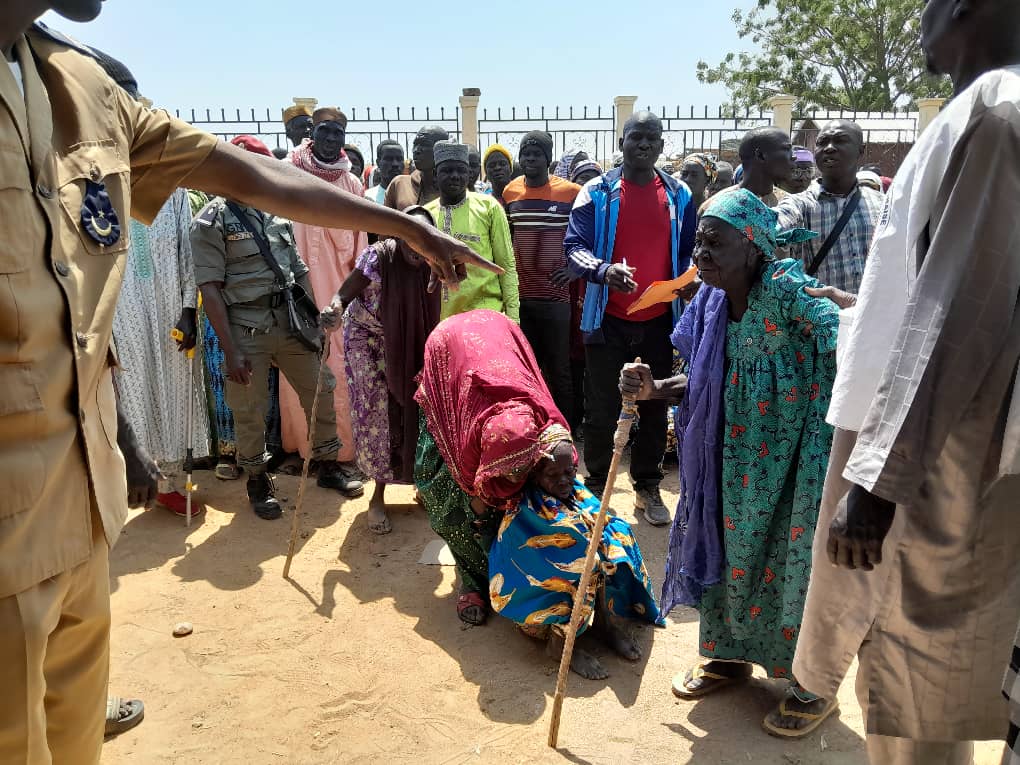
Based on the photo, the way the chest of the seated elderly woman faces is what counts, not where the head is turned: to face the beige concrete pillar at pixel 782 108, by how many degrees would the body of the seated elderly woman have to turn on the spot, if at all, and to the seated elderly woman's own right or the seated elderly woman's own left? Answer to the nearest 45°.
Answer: approximately 135° to the seated elderly woman's own left

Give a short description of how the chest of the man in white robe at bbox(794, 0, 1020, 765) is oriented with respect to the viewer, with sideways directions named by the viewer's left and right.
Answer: facing to the left of the viewer

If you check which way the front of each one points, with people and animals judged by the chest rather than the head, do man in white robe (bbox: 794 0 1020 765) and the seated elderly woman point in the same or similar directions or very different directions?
very different directions

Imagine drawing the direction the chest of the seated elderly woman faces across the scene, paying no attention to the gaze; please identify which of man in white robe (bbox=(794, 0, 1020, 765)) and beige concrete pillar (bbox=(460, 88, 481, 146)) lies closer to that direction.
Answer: the man in white robe

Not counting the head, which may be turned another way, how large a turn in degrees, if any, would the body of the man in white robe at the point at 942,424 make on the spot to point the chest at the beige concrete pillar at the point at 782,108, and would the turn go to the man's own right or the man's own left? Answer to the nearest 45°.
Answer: approximately 90° to the man's own right

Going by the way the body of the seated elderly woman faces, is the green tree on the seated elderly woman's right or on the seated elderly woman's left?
on the seated elderly woman's left

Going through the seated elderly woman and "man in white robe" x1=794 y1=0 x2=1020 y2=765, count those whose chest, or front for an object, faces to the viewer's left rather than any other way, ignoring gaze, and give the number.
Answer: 1

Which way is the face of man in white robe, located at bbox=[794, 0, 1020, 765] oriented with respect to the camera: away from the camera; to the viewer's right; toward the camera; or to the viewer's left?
to the viewer's left

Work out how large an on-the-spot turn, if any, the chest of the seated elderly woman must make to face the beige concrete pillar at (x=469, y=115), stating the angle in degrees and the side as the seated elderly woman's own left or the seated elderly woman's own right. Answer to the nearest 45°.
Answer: approximately 135° to the seated elderly woman's own left

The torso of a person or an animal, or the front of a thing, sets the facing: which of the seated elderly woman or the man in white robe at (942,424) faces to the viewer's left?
the man in white robe

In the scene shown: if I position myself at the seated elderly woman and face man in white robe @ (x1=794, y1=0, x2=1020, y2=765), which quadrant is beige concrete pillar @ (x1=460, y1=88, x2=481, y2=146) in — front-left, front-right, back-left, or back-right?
back-left
